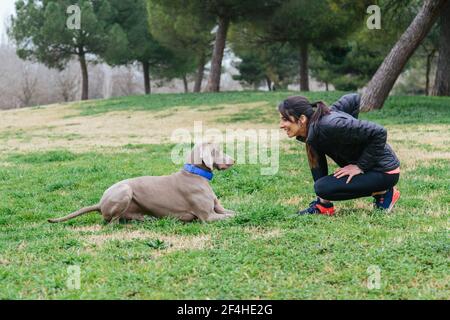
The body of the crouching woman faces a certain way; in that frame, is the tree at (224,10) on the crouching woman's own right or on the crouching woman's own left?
on the crouching woman's own right

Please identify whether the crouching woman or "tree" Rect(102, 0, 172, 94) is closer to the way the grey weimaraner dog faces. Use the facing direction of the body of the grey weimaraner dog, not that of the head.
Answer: the crouching woman

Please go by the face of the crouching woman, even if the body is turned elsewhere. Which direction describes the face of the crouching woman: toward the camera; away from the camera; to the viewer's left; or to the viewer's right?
to the viewer's left

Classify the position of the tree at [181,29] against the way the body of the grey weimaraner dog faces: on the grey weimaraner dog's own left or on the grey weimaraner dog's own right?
on the grey weimaraner dog's own left

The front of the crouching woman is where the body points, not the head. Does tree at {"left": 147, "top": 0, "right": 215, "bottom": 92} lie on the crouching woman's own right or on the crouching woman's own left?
on the crouching woman's own right

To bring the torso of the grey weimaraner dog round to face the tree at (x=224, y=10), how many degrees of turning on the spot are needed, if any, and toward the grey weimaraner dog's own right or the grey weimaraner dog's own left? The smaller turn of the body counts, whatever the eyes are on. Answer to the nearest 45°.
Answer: approximately 90° to the grey weimaraner dog's own left

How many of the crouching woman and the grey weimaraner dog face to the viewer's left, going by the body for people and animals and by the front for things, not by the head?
1

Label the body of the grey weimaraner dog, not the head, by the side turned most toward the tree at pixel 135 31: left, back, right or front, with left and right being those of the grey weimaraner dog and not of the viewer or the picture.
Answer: left

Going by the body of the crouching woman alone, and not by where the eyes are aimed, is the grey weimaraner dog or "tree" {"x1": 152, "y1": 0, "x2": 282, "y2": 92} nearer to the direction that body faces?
the grey weimaraner dog

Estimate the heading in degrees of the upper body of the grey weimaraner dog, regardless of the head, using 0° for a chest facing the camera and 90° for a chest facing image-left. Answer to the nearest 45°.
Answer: approximately 270°

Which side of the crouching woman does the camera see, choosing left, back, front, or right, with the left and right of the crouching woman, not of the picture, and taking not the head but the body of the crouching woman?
left

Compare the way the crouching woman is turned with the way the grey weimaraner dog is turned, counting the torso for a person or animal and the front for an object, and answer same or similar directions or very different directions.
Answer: very different directions

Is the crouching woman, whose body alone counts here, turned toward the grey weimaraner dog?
yes

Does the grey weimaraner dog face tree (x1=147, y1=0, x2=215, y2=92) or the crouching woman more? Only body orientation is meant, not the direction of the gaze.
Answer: the crouching woman

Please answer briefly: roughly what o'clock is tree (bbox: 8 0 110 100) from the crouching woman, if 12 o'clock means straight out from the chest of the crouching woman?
The tree is roughly at 2 o'clock from the crouching woman.
